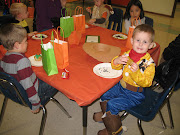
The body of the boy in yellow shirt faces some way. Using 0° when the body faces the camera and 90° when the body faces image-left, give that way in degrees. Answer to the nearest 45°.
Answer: approximately 45°

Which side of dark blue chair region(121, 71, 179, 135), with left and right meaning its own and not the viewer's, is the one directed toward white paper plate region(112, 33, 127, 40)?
right

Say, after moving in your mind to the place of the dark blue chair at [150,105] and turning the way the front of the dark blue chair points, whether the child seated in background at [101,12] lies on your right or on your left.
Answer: on your right

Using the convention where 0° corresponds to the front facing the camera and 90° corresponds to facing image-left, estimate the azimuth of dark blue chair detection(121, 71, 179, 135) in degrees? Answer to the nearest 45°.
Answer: approximately 45°
